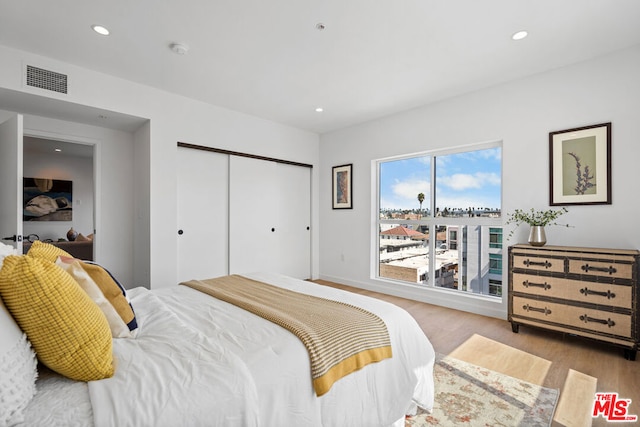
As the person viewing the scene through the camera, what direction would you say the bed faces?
facing to the right of the viewer

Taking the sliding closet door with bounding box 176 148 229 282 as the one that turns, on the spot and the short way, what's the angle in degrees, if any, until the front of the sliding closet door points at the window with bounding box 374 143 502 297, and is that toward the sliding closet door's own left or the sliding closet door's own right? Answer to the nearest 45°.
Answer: approximately 45° to the sliding closet door's own left

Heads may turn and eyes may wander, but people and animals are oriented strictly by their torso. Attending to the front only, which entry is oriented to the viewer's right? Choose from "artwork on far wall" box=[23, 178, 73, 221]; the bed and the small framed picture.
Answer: the bed

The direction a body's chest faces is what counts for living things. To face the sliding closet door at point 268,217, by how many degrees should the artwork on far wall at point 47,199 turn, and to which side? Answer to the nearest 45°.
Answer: approximately 45° to its left

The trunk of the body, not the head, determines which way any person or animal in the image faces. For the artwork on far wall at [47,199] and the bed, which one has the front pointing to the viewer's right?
the bed

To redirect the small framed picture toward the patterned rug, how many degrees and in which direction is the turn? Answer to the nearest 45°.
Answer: approximately 45° to its left

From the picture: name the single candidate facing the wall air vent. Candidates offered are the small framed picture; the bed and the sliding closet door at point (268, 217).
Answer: the small framed picture

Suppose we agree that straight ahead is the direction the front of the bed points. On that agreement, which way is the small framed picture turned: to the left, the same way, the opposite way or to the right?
the opposite way
